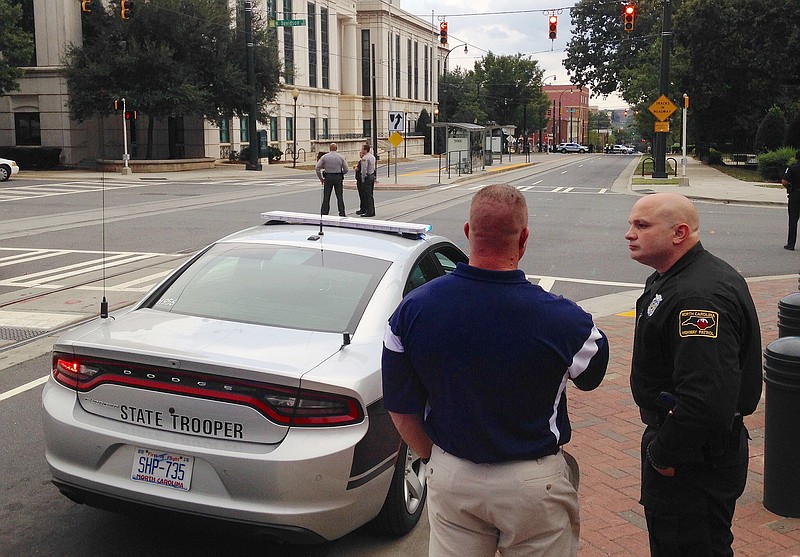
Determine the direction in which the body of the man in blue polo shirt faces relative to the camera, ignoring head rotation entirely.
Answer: away from the camera

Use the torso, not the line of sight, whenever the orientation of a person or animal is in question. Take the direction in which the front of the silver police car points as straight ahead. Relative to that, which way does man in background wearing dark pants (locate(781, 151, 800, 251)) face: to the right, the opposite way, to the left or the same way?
to the left

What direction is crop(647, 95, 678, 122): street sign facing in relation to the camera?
toward the camera

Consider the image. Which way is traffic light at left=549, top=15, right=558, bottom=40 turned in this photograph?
toward the camera

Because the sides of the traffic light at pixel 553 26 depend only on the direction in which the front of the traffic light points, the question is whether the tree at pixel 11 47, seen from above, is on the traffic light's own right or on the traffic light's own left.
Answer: on the traffic light's own right

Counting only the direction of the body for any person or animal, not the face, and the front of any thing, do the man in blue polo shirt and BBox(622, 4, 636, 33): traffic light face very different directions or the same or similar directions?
very different directions

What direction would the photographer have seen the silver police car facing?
facing away from the viewer and to the right of the viewer

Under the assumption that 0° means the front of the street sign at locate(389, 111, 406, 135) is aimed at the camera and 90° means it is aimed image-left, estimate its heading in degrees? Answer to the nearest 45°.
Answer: approximately 0°

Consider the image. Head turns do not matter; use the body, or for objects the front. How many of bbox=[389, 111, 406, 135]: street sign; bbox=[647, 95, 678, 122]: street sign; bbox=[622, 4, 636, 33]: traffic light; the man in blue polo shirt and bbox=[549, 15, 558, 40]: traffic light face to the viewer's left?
0

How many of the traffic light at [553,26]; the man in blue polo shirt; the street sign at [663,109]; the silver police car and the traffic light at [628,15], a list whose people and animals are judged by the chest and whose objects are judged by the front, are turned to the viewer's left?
0

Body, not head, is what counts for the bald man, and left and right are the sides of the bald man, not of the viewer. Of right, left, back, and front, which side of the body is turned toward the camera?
left

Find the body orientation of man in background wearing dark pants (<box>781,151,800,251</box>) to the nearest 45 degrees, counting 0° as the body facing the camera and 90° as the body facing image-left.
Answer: approximately 90°

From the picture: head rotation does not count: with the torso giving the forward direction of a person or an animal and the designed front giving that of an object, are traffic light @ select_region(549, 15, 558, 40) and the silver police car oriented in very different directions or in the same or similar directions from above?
very different directions

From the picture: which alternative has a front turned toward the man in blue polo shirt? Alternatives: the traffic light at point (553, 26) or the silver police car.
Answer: the traffic light

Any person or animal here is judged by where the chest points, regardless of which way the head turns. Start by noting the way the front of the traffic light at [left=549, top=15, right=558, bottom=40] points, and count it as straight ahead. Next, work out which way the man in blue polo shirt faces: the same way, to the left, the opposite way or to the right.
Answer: the opposite way

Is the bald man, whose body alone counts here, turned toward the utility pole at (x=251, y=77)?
no

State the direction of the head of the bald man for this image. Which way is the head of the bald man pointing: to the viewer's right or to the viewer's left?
to the viewer's left
